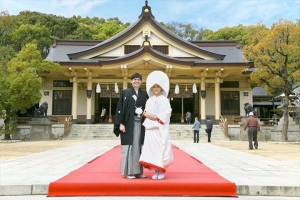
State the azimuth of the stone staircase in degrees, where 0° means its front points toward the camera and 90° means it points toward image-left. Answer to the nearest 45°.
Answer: approximately 0°

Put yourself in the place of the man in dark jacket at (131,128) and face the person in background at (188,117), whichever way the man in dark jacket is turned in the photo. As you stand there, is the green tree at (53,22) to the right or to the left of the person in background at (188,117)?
left

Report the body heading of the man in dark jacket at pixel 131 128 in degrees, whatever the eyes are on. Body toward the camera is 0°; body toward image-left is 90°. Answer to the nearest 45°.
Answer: approximately 315°

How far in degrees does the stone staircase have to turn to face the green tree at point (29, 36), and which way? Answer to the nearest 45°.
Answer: approximately 135° to its right

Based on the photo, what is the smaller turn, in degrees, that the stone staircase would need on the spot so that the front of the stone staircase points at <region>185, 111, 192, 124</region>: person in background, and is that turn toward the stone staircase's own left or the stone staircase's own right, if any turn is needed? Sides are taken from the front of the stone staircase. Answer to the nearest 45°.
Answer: approximately 135° to the stone staircase's own left
